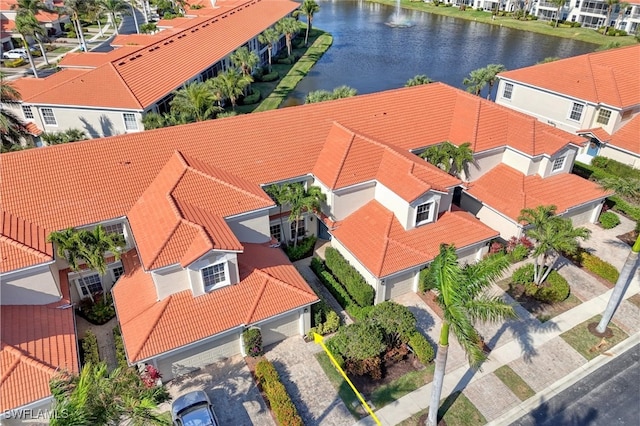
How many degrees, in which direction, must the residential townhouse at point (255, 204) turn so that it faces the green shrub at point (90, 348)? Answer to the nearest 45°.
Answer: approximately 90° to its right

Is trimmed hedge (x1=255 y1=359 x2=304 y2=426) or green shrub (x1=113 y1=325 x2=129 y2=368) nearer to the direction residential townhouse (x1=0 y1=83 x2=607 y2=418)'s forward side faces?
the trimmed hedge

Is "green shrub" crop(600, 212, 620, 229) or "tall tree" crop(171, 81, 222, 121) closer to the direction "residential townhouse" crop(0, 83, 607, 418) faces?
the green shrub

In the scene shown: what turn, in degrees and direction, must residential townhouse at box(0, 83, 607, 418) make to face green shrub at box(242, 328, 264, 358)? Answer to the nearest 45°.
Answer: approximately 45° to its right

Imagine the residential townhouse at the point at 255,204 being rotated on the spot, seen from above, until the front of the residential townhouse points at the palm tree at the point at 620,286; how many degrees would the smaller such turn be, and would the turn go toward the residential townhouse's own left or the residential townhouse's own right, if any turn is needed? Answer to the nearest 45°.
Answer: approximately 45° to the residential townhouse's own left

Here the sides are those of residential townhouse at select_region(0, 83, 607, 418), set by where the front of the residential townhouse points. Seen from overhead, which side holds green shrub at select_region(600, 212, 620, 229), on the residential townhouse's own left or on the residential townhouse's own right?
on the residential townhouse's own left

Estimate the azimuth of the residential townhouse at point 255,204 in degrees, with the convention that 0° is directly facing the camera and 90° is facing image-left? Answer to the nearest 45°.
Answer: approximately 315°

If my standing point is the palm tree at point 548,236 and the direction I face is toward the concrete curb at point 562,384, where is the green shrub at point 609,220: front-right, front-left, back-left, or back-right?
back-left

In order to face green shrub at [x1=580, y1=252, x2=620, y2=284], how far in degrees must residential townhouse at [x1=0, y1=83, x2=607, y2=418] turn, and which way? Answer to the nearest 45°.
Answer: approximately 45° to its left
